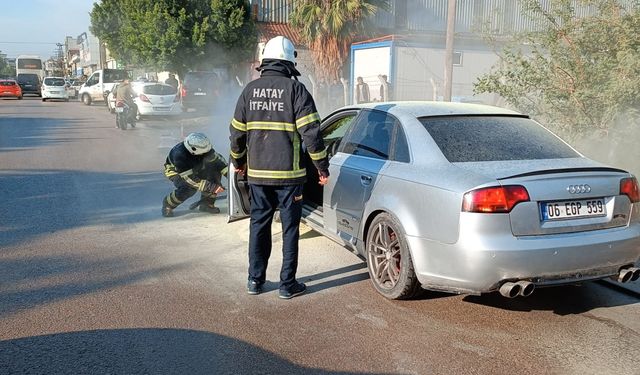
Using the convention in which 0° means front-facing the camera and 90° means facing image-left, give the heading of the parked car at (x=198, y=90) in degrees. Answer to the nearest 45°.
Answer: approximately 180°

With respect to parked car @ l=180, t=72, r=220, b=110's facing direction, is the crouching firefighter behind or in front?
behind

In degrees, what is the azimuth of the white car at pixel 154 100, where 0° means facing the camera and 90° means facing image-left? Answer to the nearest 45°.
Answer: approximately 180°

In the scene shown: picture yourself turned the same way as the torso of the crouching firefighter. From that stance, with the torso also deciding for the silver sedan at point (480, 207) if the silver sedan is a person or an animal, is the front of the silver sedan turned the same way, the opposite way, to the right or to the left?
the opposite way

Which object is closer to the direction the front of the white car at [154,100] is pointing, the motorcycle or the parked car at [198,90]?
the parked car

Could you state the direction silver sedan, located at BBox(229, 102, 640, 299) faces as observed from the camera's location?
facing away from the viewer and to the left of the viewer

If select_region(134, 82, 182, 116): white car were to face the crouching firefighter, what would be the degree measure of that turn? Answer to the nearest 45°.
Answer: approximately 180°

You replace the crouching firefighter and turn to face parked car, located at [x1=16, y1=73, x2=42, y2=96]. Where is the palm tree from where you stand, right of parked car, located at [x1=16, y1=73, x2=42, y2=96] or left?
right

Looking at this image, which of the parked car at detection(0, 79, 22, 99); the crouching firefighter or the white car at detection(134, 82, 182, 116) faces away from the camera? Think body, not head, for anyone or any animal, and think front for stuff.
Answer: the white car

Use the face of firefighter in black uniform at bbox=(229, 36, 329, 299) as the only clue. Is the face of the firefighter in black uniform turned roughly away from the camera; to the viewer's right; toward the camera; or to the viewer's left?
away from the camera

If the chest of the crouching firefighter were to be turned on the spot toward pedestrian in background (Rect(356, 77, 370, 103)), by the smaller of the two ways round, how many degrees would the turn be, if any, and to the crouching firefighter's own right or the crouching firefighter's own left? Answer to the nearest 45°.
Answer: approximately 90° to the crouching firefighter's own left
